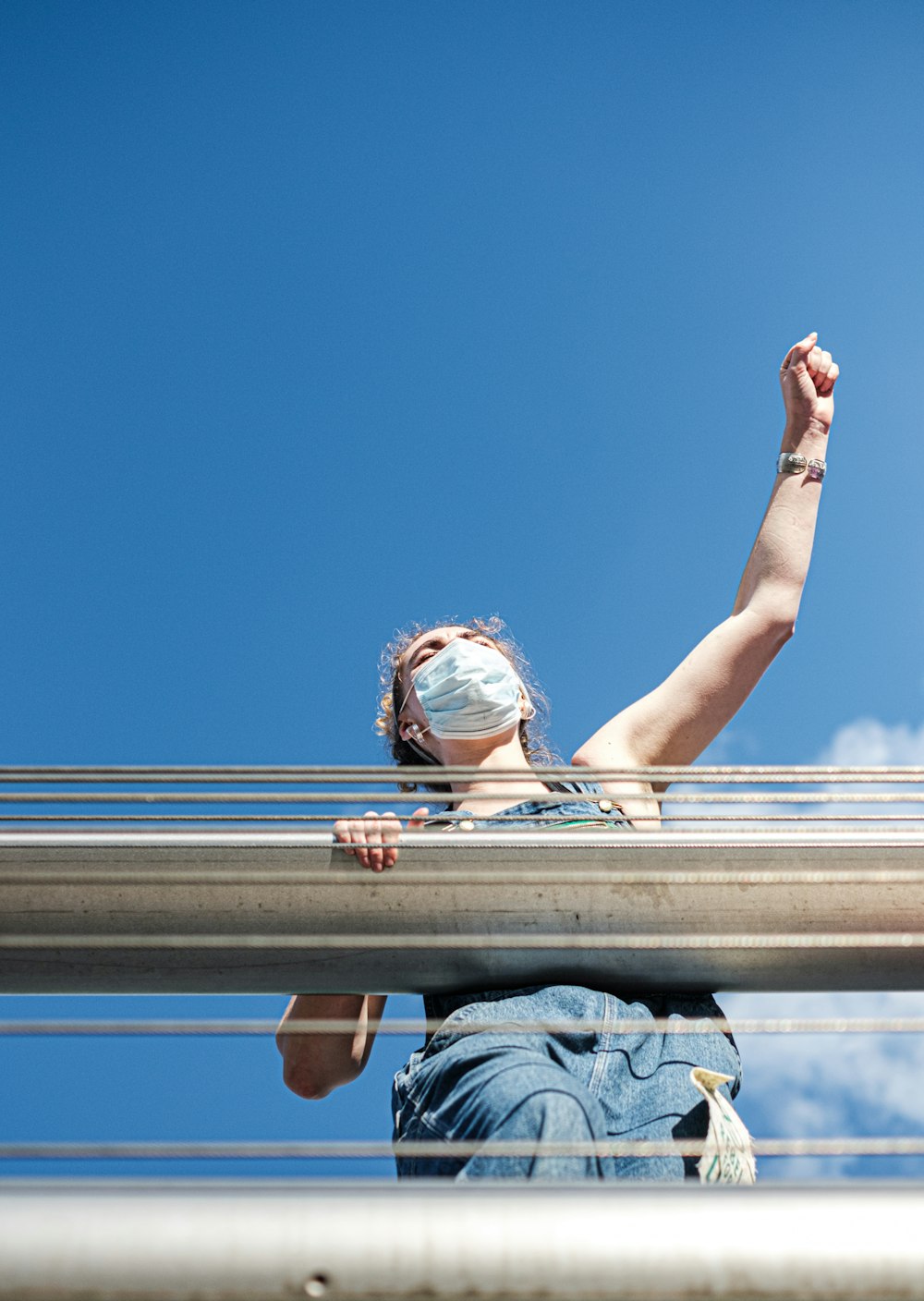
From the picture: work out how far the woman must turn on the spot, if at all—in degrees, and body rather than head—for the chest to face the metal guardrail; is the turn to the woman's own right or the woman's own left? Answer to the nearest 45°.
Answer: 0° — they already face it

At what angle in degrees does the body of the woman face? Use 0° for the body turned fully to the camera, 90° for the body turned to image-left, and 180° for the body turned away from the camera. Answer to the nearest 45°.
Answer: approximately 0°
